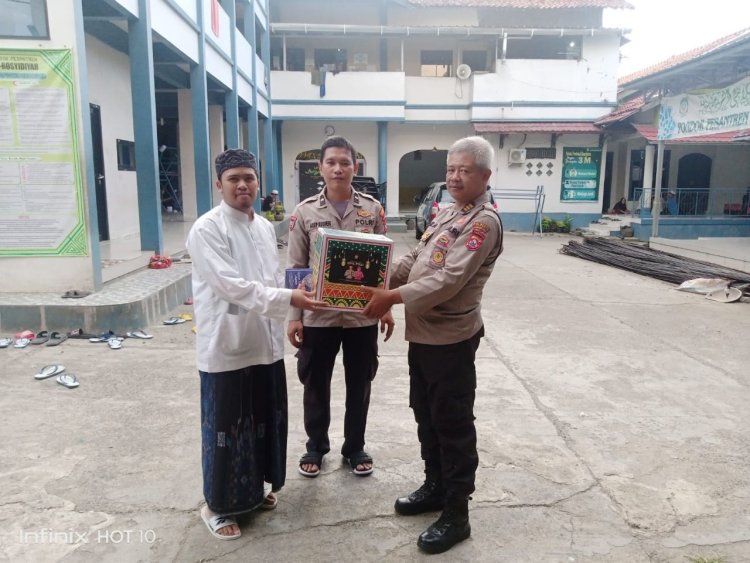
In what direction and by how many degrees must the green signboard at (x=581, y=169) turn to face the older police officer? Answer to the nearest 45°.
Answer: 0° — it already faces them

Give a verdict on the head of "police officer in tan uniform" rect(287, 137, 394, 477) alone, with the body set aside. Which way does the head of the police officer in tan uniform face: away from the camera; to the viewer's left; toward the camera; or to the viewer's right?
toward the camera

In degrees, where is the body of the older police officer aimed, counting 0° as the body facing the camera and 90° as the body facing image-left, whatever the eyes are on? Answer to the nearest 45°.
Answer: approximately 45°

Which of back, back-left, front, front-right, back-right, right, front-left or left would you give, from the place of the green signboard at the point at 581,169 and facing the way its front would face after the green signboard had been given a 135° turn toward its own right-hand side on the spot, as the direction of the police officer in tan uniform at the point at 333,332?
back-left

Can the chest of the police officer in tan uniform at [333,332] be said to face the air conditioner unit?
no

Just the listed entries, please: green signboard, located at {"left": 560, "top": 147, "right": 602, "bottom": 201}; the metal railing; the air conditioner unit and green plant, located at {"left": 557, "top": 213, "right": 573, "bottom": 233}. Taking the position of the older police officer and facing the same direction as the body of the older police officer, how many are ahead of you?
0

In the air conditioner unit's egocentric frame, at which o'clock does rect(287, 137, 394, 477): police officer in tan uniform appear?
The police officer in tan uniform is roughly at 12 o'clock from the air conditioner unit.

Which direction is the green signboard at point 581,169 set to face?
toward the camera

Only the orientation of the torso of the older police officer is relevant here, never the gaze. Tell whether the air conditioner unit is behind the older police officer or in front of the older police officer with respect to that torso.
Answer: behind

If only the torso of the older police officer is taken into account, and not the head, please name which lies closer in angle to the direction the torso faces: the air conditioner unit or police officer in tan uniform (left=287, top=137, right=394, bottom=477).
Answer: the police officer in tan uniform

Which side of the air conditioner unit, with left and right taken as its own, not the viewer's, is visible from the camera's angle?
front

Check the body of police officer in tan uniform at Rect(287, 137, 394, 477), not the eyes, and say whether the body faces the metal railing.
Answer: no

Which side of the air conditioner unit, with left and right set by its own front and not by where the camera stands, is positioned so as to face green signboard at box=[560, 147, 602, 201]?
left

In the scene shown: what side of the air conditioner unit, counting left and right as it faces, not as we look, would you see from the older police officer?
front

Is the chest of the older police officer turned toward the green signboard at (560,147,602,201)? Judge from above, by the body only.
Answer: no

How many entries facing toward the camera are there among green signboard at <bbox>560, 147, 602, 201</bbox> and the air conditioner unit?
2
